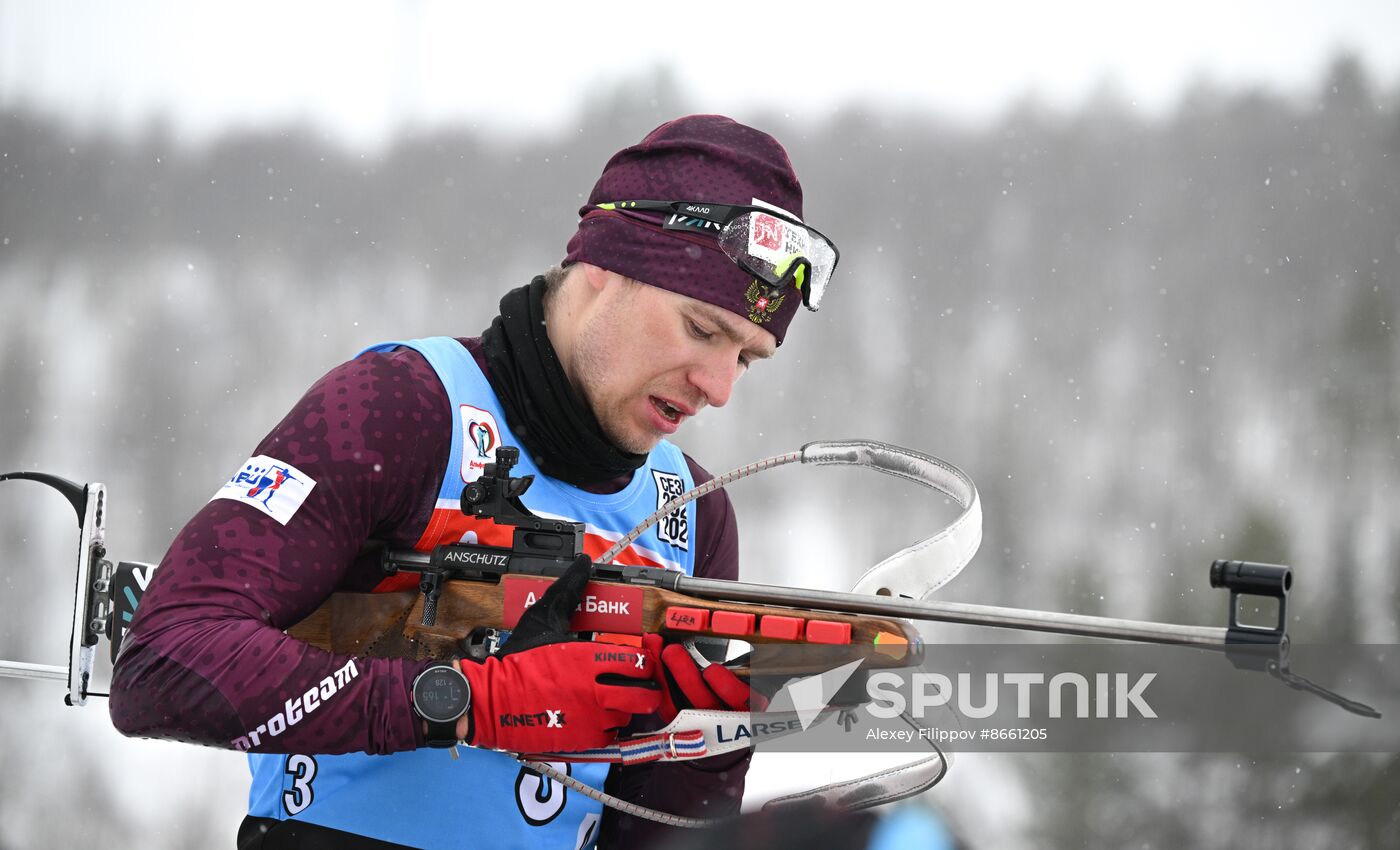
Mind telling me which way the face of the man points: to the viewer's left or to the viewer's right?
to the viewer's right

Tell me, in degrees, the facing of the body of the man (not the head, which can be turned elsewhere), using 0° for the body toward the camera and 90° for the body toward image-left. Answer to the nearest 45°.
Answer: approximately 315°
